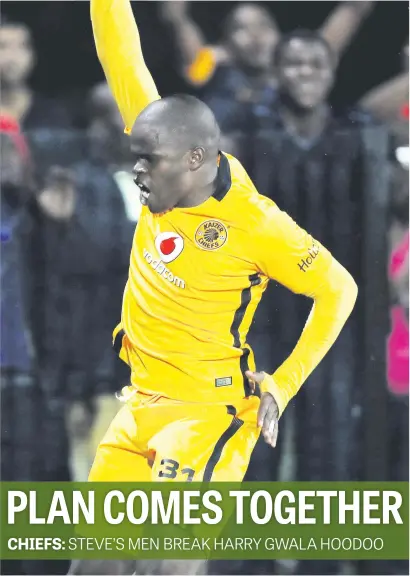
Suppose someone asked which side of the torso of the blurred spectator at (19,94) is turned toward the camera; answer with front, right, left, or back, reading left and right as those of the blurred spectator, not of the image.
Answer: front

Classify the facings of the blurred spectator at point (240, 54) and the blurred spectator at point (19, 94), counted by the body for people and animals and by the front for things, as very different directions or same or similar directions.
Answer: same or similar directions

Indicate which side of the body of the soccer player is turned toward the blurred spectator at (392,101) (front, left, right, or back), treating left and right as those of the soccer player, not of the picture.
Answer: back

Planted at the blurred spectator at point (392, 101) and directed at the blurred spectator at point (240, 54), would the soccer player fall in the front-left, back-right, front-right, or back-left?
front-left

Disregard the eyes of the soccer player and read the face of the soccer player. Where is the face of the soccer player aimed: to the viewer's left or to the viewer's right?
to the viewer's left

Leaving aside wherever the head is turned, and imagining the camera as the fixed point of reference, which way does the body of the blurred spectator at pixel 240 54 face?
toward the camera

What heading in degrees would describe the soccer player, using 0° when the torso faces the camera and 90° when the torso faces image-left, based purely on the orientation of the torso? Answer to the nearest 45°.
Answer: approximately 45°

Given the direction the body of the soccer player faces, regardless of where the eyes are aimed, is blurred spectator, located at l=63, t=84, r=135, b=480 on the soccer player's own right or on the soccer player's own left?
on the soccer player's own right

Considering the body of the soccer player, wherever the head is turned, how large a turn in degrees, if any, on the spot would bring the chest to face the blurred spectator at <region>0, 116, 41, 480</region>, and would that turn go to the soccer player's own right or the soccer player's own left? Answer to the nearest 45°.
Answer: approximately 90° to the soccer player's own right

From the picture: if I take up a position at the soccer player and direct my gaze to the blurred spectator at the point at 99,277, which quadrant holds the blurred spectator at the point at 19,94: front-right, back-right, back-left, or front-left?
front-left

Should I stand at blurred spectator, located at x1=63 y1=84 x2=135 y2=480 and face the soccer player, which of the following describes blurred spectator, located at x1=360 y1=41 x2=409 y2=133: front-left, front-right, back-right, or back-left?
front-left

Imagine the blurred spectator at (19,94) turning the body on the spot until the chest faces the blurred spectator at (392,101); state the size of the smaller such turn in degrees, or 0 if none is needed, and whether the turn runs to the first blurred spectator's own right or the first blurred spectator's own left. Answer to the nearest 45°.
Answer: approximately 90° to the first blurred spectator's own left
